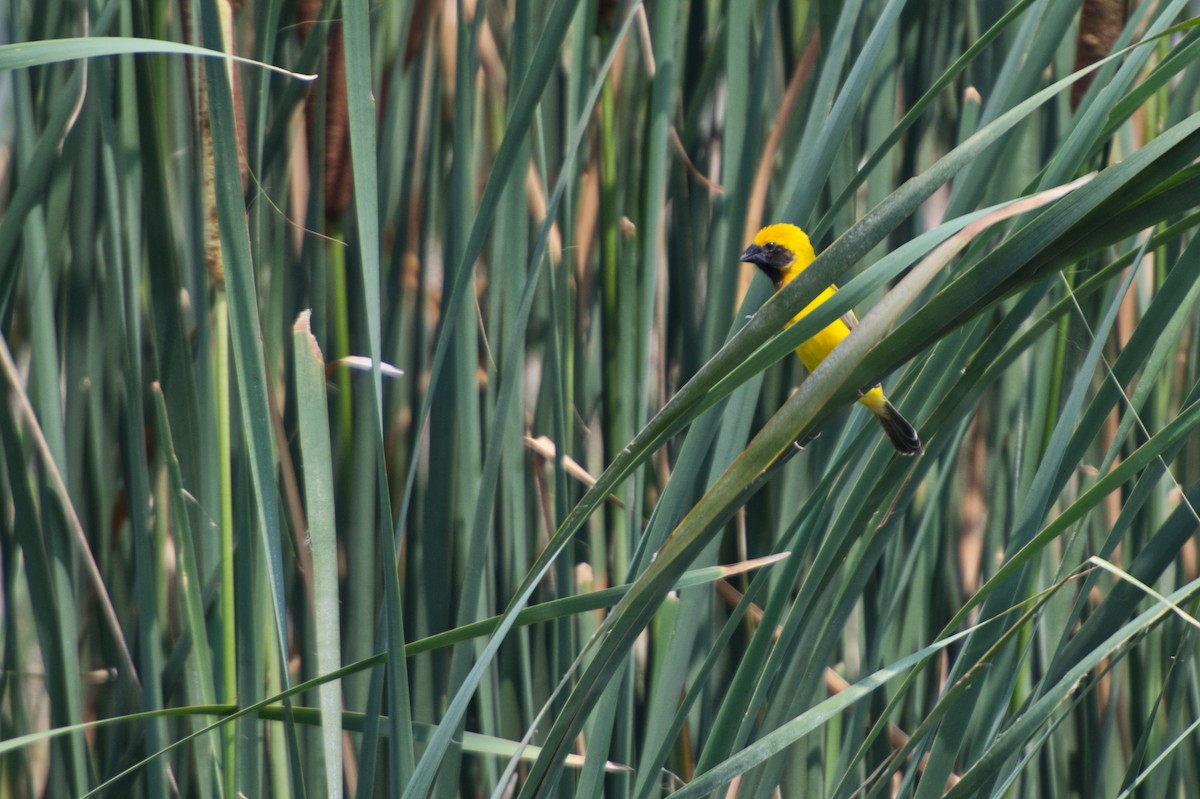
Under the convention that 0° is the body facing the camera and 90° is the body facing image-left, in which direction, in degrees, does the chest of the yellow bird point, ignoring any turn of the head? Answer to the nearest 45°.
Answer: approximately 90°
